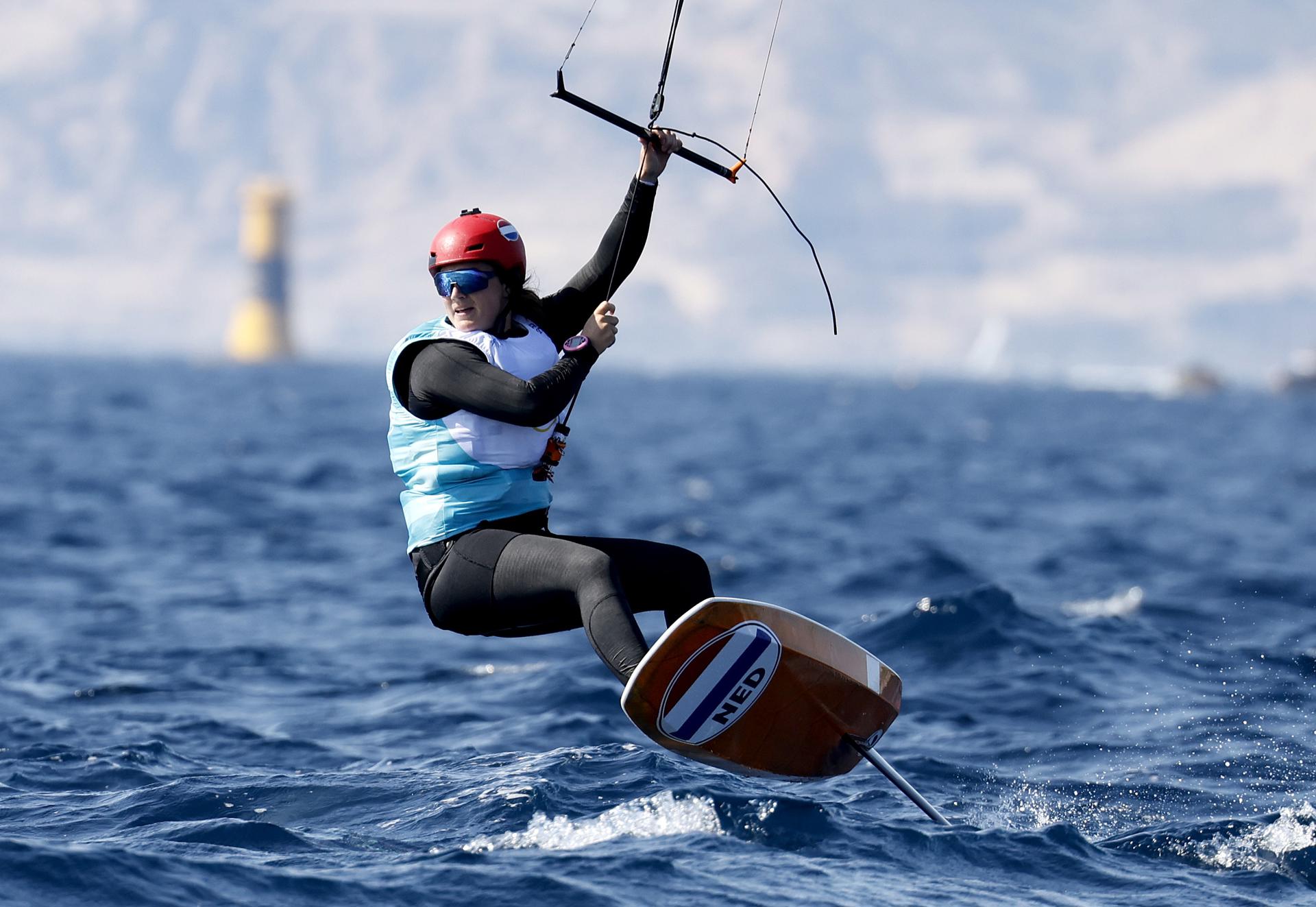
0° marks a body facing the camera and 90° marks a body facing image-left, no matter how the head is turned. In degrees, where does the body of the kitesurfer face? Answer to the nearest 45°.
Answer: approximately 315°
